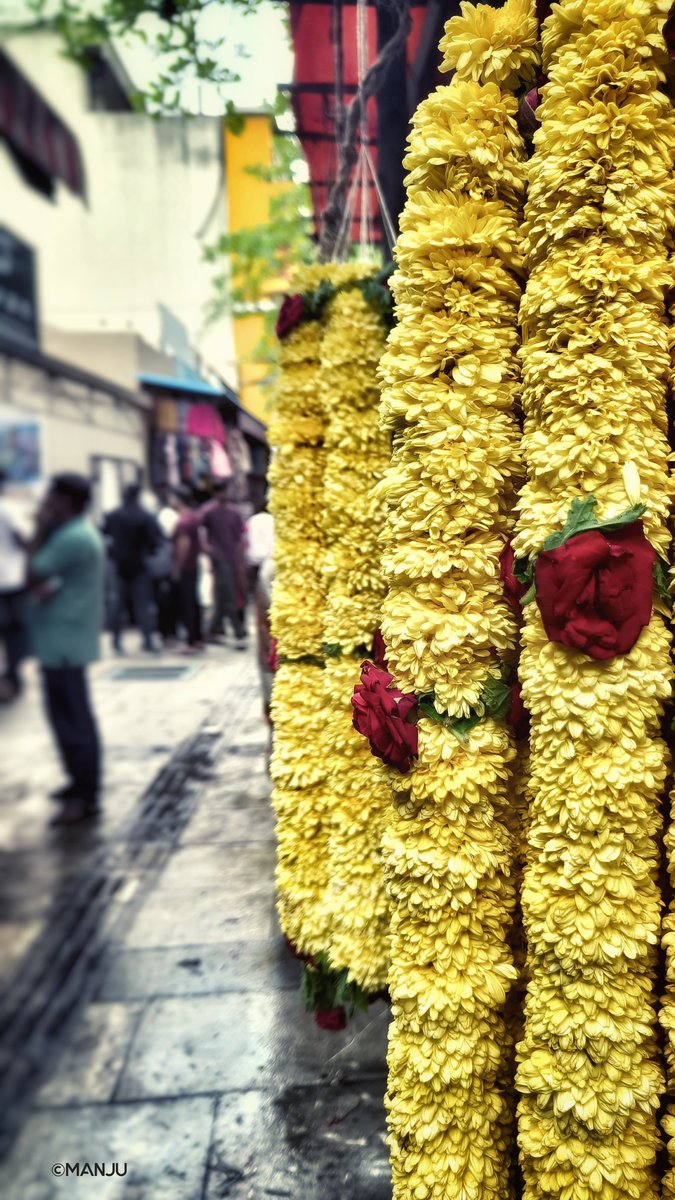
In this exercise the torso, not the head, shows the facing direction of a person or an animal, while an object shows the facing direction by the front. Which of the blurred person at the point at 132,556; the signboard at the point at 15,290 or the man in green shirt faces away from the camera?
the blurred person

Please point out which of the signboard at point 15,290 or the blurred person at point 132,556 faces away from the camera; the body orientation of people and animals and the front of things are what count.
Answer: the blurred person

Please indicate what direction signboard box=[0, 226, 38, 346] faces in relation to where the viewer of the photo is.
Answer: facing the viewer and to the right of the viewer

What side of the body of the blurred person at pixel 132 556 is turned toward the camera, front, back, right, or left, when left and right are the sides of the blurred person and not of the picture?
back

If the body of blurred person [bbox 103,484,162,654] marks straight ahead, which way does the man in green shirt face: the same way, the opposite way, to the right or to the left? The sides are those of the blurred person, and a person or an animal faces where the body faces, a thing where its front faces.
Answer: to the left

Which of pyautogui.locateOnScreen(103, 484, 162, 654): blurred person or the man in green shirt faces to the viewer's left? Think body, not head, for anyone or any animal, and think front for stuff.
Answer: the man in green shirt

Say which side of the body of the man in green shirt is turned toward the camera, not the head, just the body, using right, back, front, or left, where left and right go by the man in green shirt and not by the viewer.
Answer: left
